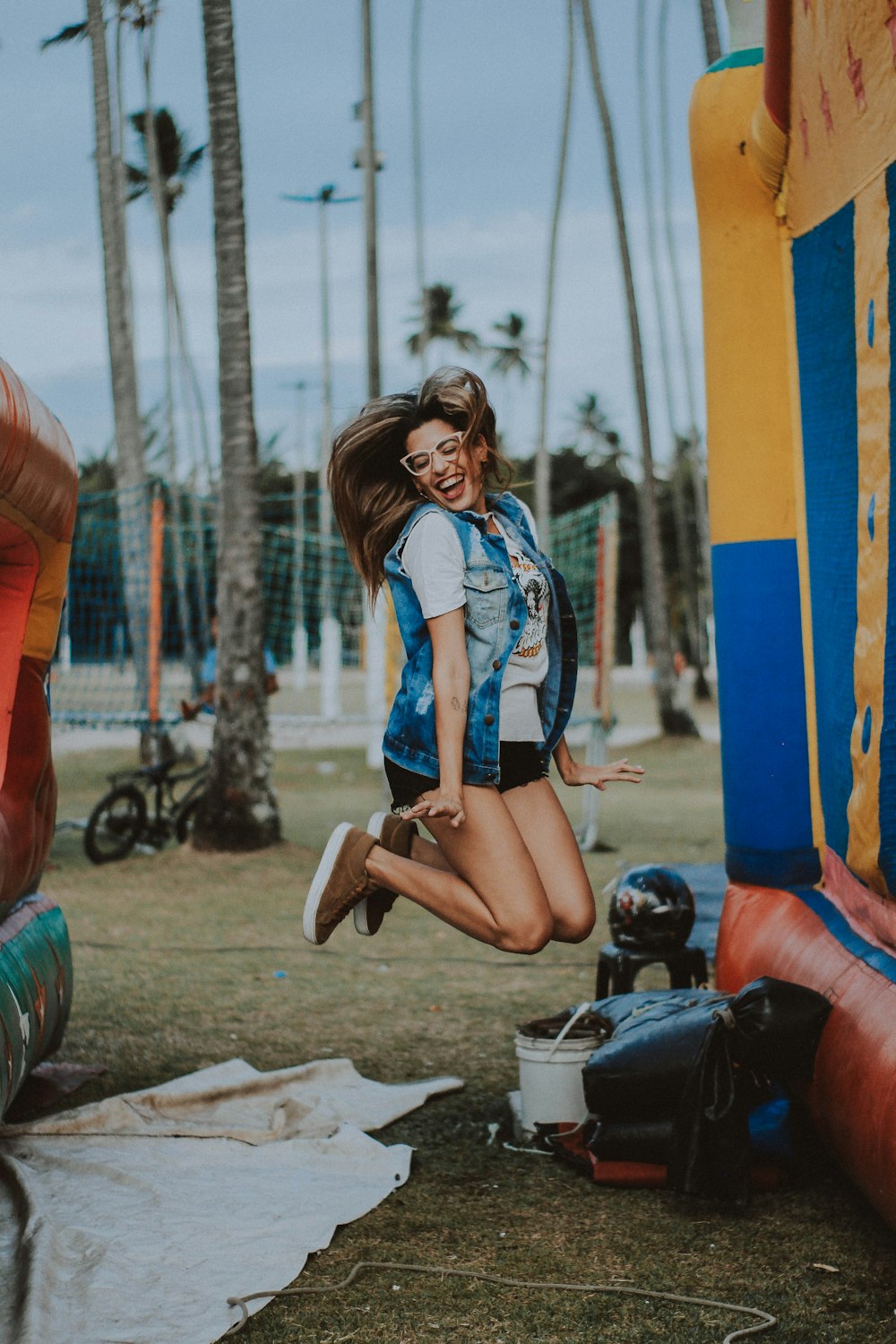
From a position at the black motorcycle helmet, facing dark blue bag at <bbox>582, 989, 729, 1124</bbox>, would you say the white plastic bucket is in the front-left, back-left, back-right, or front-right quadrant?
front-right

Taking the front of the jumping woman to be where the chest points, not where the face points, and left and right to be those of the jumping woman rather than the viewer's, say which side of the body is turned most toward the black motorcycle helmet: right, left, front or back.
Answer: left

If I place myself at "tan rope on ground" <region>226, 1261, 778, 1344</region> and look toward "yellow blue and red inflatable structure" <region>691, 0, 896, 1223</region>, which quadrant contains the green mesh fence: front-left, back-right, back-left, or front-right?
front-left

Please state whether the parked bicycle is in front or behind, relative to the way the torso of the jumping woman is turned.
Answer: behind

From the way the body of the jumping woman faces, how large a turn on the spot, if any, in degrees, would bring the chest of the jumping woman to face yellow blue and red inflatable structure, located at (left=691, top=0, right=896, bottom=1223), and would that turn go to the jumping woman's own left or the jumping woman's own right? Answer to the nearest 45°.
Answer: approximately 90° to the jumping woman's own left

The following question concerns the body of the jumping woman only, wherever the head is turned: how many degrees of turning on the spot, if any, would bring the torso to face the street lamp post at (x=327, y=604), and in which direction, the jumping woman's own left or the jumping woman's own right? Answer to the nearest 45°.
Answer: approximately 135° to the jumping woman's own left

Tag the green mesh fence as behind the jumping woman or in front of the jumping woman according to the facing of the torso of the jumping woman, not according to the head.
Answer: behind
